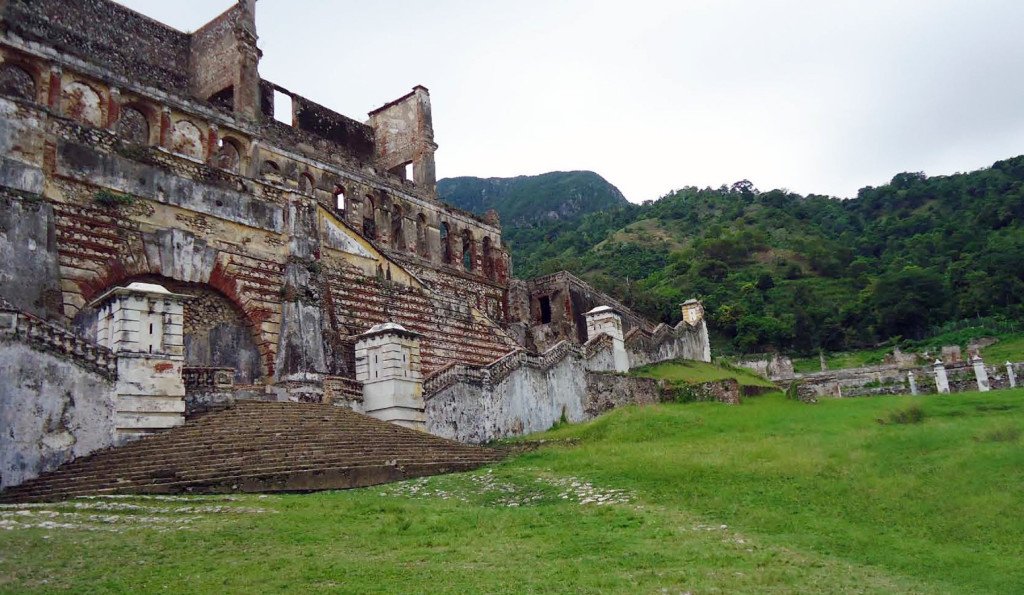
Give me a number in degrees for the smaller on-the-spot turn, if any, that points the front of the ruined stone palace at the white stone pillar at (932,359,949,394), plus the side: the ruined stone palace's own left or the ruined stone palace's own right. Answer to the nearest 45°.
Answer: approximately 45° to the ruined stone palace's own left

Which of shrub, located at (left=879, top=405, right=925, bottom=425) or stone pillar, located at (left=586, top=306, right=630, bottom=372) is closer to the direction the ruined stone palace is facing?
the shrub

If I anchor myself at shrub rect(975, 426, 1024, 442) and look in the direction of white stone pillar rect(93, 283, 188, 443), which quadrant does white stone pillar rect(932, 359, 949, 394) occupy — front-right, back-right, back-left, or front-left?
back-right

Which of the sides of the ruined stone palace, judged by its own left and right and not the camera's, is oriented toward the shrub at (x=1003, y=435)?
front

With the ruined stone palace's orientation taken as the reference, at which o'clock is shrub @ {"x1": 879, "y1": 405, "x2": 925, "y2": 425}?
The shrub is roughly at 11 o'clock from the ruined stone palace.

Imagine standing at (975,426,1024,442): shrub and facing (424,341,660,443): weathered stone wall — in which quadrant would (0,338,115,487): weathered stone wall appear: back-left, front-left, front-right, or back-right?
front-left

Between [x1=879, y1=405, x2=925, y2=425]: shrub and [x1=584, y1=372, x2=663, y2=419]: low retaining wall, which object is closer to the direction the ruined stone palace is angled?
the shrub

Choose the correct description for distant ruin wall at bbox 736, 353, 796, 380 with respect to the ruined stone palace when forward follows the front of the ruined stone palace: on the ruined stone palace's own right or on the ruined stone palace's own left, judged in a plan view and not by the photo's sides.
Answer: on the ruined stone palace's own left

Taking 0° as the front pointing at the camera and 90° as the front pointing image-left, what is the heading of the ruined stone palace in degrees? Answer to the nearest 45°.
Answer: approximately 315°

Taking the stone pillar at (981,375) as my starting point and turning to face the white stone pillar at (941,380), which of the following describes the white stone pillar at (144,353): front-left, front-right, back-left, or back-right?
front-left

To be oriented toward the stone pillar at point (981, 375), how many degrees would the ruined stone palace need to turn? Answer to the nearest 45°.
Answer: approximately 45° to its left

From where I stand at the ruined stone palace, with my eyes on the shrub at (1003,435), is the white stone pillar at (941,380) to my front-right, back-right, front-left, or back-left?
front-left
